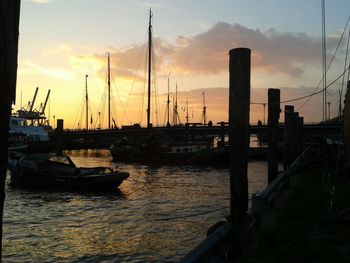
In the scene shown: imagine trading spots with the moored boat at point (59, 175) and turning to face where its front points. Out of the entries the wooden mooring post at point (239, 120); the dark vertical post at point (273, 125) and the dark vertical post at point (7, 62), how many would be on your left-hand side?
0

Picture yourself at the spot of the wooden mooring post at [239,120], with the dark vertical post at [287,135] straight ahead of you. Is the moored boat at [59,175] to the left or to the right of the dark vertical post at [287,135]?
left

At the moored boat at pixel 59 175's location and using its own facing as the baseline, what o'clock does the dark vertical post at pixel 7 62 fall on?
The dark vertical post is roughly at 3 o'clock from the moored boat.

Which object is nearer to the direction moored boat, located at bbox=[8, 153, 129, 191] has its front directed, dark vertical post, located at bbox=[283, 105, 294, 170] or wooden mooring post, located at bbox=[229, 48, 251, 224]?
the dark vertical post

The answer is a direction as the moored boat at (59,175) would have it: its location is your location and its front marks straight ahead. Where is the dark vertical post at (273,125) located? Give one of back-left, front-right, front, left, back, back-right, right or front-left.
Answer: front-right

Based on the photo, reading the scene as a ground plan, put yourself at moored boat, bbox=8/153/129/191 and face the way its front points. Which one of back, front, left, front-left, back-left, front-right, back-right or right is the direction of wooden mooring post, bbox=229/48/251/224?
right

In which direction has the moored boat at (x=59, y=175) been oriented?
to the viewer's right

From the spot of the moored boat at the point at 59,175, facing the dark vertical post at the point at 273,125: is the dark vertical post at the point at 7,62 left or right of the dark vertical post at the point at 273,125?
right
